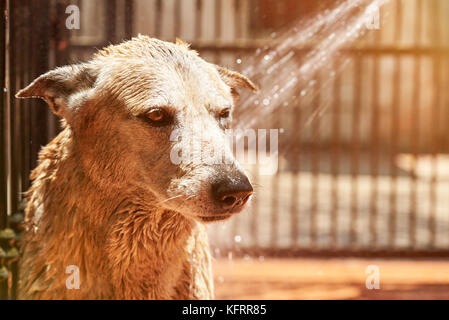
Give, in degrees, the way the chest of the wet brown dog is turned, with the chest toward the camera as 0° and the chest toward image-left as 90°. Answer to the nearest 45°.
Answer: approximately 315°
